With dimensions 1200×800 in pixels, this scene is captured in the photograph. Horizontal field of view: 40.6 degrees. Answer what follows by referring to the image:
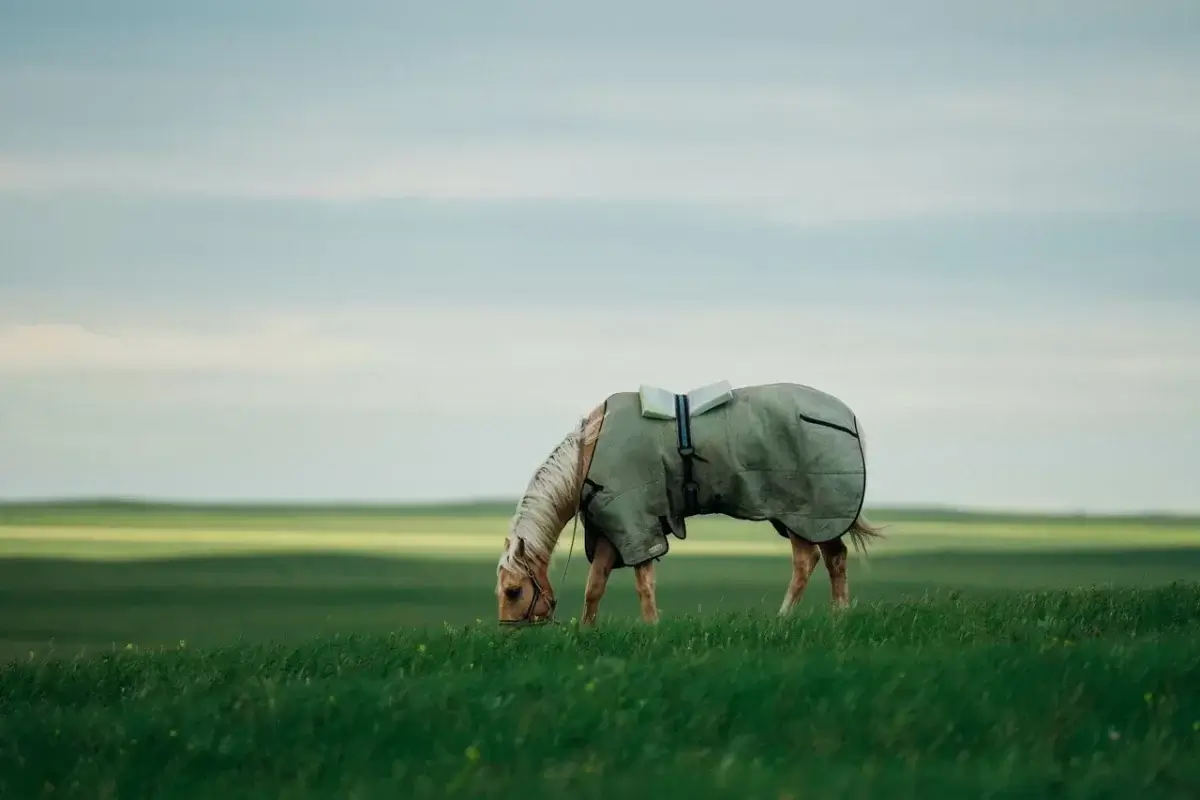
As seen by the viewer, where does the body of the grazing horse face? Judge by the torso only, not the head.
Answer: to the viewer's left
